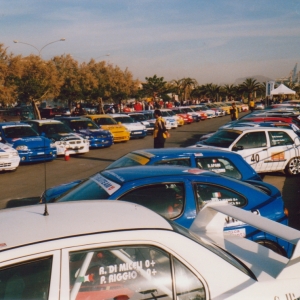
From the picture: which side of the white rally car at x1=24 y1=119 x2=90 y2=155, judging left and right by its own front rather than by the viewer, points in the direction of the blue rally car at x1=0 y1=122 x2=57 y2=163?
right

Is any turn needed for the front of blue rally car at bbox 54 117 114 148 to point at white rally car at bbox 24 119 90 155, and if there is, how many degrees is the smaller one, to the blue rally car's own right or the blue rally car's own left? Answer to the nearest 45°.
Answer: approximately 90° to the blue rally car's own right

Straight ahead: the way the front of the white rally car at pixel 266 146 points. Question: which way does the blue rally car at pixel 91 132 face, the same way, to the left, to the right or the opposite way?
to the left

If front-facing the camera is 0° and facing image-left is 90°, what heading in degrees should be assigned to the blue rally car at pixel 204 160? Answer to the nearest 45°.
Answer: approximately 45°

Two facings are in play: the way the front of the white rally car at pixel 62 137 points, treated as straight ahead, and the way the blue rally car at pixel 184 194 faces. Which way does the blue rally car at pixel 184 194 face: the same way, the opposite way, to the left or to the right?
to the right
